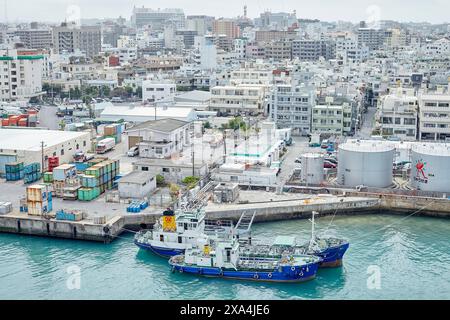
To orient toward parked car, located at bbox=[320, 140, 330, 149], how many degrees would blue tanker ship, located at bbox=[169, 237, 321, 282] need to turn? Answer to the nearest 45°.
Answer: approximately 90° to its left

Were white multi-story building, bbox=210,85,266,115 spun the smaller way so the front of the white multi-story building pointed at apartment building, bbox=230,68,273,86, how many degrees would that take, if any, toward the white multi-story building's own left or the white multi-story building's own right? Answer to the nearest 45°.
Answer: approximately 180°

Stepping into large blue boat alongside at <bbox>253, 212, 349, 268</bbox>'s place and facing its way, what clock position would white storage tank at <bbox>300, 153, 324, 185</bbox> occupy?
The white storage tank is roughly at 9 o'clock from the large blue boat alongside.

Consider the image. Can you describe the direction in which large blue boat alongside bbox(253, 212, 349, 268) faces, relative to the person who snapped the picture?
facing to the right of the viewer

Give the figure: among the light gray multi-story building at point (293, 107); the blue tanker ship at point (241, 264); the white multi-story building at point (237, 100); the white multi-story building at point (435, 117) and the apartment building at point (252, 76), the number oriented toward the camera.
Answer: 4

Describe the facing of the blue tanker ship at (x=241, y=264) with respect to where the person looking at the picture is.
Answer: facing to the right of the viewer

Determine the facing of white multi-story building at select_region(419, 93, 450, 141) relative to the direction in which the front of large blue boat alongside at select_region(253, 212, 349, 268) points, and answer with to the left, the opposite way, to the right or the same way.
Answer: to the right

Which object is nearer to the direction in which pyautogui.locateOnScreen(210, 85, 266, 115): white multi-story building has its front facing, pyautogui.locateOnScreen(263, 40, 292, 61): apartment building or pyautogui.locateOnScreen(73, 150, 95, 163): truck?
the truck

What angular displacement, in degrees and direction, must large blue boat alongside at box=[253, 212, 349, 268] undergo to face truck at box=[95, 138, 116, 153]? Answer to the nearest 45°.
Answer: approximately 135° to its left

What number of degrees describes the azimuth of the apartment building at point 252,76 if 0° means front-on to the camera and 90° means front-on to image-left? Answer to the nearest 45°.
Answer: approximately 0°

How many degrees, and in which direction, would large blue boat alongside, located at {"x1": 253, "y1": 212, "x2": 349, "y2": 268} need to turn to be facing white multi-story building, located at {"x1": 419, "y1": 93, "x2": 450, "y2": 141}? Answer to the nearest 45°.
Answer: approximately 90° to its left
